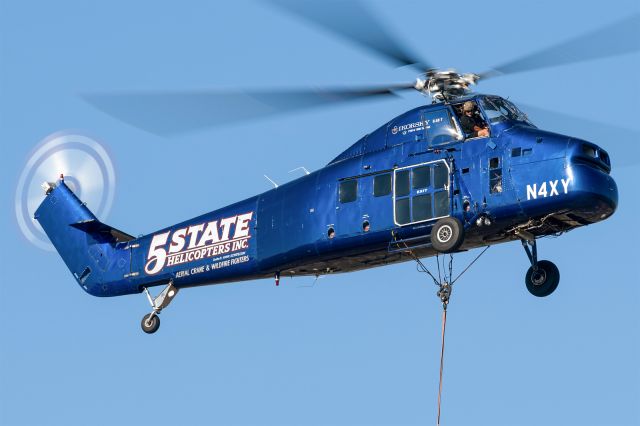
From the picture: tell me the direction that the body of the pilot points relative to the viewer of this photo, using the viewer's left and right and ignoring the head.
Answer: facing the viewer and to the right of the viewer
